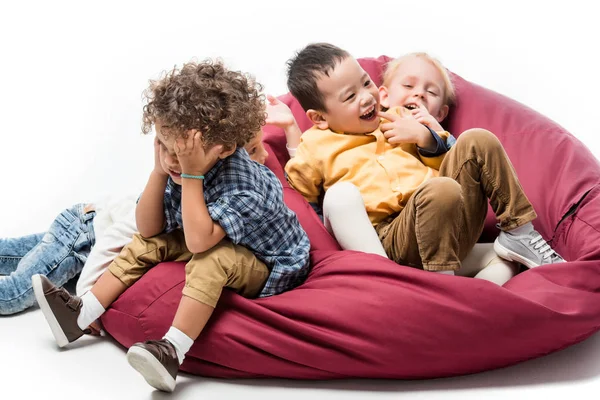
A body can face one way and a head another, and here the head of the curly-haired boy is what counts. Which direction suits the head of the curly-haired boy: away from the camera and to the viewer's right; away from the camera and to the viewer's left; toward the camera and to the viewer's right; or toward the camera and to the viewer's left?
toward the camera and to the viewer's left

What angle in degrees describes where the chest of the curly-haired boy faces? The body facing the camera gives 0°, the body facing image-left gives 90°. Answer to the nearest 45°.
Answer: approximately 45°

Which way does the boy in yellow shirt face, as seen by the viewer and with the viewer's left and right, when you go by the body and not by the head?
facing the viewer and to the right of the viewer

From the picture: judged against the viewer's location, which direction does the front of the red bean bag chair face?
facing the viewer and to the left of the viewer
